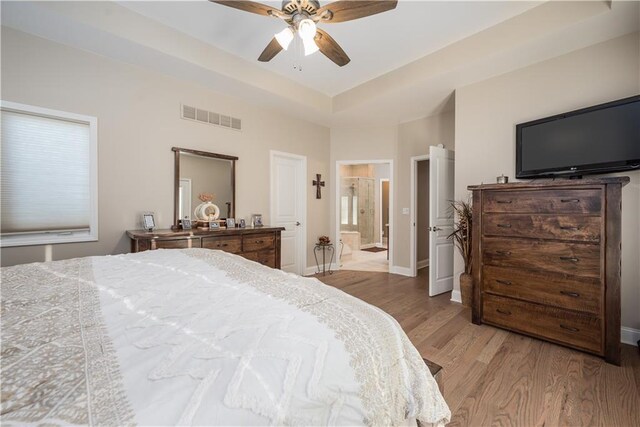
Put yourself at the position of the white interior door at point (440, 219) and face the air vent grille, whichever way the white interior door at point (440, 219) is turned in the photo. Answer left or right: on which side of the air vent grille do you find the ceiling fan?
left

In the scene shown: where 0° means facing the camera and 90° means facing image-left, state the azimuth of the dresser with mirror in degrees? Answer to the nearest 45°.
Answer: approximately 315°

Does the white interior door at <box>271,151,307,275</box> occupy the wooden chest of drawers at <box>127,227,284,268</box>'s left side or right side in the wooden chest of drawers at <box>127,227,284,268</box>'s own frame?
on its left

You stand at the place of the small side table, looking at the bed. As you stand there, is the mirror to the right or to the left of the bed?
right

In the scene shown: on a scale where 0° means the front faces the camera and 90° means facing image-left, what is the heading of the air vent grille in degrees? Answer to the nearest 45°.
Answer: approximately 315°

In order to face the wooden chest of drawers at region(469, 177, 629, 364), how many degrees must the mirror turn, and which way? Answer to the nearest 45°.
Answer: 0° — it already faces it

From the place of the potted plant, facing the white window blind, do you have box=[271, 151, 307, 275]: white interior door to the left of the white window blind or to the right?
right
